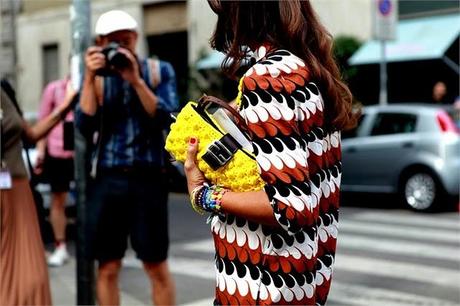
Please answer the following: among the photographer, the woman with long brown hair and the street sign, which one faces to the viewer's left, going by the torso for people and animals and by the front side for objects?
the woman with long brown hair

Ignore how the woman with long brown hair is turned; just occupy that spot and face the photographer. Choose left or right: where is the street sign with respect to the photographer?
right

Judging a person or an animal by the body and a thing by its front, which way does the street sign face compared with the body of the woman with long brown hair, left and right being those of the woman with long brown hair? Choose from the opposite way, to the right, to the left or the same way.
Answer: to the left

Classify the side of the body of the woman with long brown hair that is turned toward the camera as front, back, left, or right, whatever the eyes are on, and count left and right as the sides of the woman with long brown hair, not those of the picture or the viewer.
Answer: left

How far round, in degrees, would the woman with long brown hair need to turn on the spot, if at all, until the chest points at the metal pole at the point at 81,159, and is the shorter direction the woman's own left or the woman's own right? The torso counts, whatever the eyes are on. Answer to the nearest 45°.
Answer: approximately 45° to the woman's own right

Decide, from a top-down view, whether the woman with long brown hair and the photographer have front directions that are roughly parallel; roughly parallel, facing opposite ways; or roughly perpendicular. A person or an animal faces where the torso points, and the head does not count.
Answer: roughly perpendicular

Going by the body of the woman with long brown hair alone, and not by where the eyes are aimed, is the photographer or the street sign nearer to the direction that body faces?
the photographer

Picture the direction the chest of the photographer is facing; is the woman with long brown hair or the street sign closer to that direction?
the woman with long brown hair
